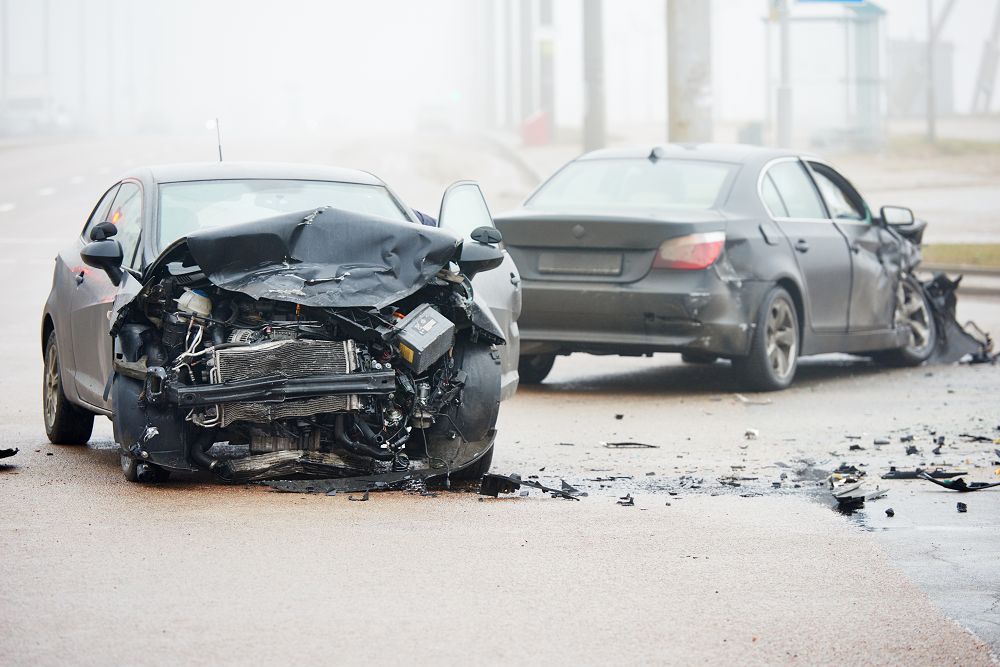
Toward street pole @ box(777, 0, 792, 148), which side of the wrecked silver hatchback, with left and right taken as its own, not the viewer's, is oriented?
back

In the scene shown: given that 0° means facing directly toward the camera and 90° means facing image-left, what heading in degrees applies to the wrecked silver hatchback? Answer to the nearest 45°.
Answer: approximately 0°

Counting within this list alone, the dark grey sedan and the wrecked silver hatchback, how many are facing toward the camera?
1

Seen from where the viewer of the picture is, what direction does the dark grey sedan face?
facing away from the viewer and to the right of the viewer

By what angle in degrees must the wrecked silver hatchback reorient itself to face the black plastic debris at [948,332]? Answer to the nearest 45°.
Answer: approximately 135° to its left

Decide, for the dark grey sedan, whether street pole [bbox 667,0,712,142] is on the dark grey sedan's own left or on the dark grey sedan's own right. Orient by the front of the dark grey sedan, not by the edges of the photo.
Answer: on the dark grey sedan's own left

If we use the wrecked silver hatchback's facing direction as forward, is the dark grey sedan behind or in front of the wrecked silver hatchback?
behind

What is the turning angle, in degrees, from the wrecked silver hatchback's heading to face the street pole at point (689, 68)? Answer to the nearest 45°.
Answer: approximately 180°
